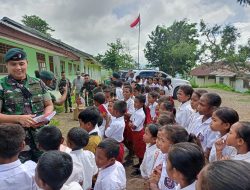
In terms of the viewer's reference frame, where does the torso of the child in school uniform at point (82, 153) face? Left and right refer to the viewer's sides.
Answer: facing away from the viewer and to the left of the viewer

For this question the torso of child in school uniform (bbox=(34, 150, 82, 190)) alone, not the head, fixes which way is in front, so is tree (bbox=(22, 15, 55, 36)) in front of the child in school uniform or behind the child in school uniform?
in front

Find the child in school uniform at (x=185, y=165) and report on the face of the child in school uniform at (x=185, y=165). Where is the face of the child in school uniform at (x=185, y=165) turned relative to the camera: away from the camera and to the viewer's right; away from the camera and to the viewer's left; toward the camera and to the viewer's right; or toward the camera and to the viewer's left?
away from the camera and to the viewer's left

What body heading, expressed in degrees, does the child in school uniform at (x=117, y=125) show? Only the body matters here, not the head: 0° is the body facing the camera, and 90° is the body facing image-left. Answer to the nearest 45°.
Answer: approximately 90°

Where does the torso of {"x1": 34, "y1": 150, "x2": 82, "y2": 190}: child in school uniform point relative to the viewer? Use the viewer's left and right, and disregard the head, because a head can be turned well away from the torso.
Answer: facing away from the viewer and to the left of the viewer

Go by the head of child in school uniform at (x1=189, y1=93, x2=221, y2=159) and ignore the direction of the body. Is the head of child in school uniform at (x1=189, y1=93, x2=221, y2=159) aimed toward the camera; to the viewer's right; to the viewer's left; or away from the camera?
to the viewer's left

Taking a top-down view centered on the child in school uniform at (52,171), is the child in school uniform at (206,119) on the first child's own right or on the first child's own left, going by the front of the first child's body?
on the first child's own right

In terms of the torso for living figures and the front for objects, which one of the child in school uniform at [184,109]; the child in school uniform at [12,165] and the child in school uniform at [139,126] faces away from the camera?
the child in school uniform at [12,165]
